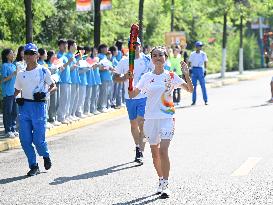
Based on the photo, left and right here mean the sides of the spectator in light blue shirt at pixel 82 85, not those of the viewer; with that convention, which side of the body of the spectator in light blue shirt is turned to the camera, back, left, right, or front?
right

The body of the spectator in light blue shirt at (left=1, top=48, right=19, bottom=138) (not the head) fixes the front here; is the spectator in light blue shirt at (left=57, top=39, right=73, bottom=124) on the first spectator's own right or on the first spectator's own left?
on the first spectator's own left

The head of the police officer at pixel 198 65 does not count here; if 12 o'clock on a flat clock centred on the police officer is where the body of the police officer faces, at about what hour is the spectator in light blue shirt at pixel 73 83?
The spectator in light blue shirt is roughly at 1 o'clock from the police officer.

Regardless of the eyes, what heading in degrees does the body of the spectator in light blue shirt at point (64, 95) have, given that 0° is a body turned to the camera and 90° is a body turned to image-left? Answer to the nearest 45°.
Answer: approximately 270°

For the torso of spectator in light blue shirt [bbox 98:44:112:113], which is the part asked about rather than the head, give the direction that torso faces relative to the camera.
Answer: to the viewer's right

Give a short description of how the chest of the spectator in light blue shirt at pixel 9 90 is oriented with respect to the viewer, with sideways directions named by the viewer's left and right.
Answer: facing to the right of the viewer

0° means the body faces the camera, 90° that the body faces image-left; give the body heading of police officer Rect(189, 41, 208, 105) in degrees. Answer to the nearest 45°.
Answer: approximately 0°
